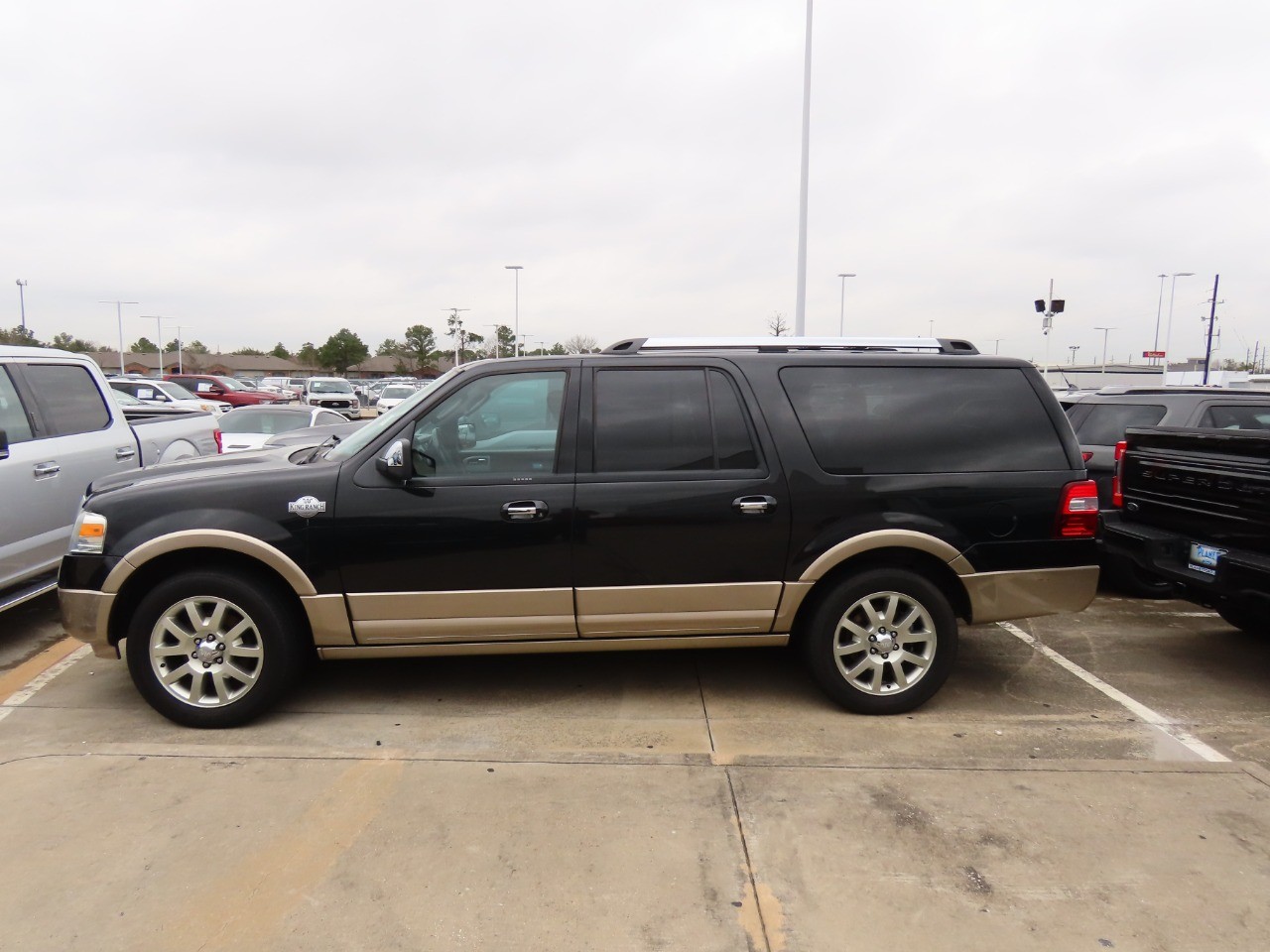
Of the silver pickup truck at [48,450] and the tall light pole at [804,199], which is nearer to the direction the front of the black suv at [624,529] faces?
the silver pickup truck

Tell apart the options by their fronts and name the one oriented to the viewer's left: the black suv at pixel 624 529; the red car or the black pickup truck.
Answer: the black suv

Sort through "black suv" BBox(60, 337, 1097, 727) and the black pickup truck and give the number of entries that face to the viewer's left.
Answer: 1

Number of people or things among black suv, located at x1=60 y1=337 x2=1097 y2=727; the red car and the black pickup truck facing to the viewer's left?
1

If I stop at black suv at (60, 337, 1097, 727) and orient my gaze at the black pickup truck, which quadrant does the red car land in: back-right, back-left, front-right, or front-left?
back-left

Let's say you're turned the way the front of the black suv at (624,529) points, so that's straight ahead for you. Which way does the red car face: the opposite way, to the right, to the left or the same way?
the opposite way

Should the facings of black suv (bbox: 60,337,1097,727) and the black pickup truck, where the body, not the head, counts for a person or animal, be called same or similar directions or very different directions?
very different directions

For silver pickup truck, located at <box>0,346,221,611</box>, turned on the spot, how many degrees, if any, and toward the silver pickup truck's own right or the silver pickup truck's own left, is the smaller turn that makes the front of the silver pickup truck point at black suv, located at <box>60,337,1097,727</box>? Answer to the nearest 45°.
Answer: approximately 90° to the silver pickup truck's own left

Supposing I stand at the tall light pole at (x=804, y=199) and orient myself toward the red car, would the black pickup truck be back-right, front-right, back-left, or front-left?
back-left

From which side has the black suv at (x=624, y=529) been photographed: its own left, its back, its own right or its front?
left

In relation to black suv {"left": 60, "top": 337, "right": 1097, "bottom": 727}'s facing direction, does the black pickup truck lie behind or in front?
behind

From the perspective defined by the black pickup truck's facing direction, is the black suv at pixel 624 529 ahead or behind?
behind

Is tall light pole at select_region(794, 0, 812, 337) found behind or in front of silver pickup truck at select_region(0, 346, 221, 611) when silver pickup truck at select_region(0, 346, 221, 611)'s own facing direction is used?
behind

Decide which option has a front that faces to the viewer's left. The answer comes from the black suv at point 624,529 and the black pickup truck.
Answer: the black suv

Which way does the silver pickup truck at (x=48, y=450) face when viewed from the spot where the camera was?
facing the viewer and to the left of the viewer
